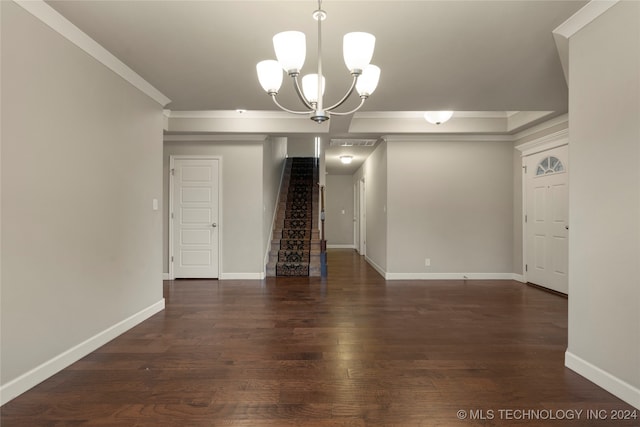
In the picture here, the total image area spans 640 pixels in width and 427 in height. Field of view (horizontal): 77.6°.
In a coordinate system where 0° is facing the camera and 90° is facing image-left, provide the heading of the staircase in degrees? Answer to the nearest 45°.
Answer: approximately 0°

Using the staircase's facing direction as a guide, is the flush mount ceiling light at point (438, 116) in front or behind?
in front

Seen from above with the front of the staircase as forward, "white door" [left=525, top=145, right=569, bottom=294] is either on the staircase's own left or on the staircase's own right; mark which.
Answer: on the staircase's own left
